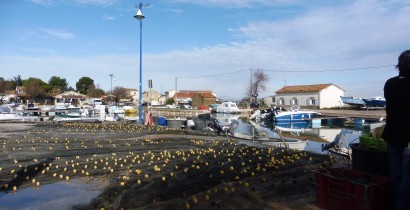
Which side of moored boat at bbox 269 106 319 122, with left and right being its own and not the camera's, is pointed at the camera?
right

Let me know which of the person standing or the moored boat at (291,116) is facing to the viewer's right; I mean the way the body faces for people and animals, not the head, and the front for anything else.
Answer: the moored boat

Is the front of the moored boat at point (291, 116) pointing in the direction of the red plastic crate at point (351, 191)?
no

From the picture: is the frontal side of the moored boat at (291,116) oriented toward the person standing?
no
